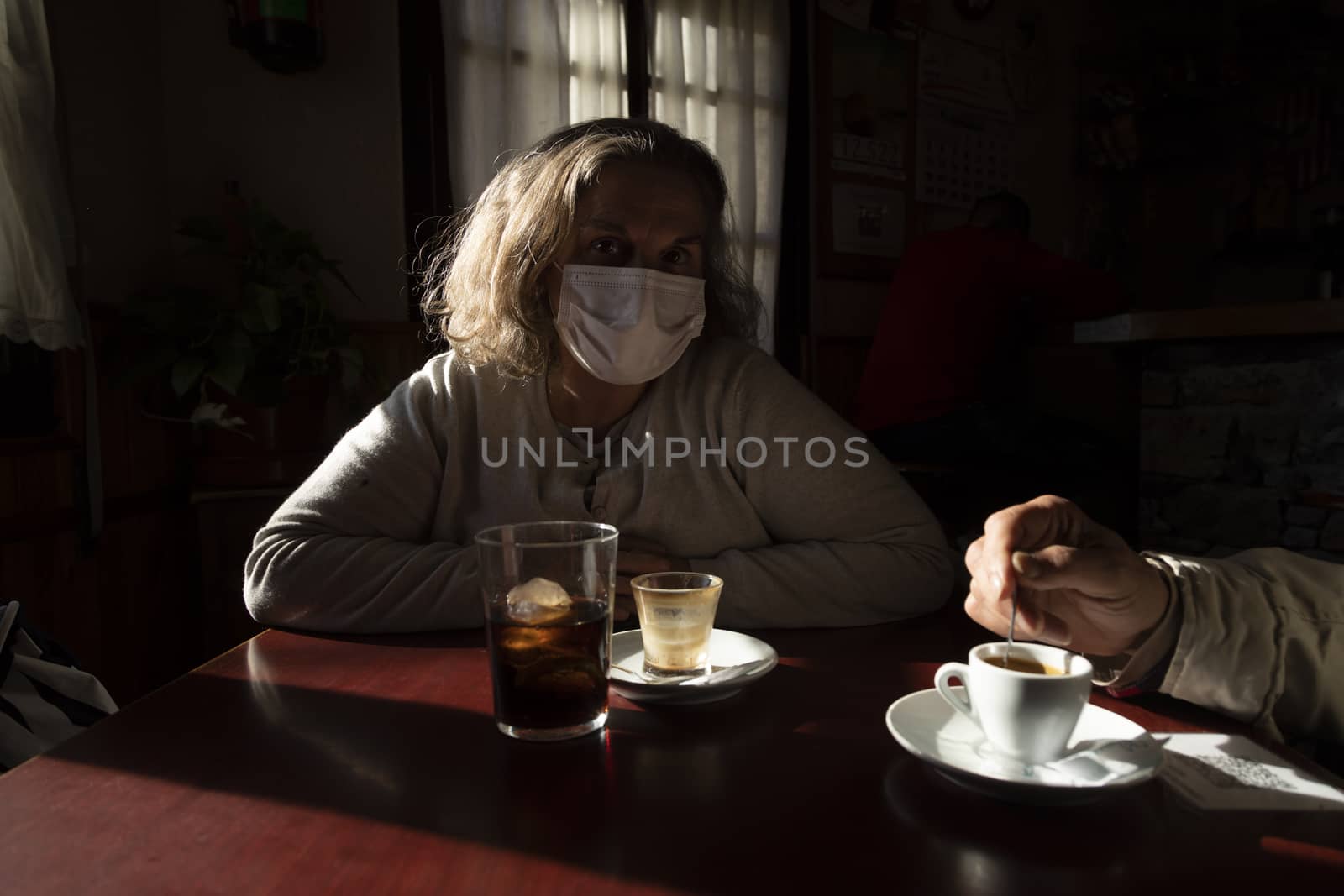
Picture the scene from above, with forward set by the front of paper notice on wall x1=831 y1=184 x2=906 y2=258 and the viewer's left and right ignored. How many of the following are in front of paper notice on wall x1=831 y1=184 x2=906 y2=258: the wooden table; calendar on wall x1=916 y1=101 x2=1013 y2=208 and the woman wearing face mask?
2

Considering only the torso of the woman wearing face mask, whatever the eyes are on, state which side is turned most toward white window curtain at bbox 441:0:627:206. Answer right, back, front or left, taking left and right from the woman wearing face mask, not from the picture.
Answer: back

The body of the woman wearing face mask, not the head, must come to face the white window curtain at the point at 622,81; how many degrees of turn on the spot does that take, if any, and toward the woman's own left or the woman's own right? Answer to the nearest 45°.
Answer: approximately 180°
